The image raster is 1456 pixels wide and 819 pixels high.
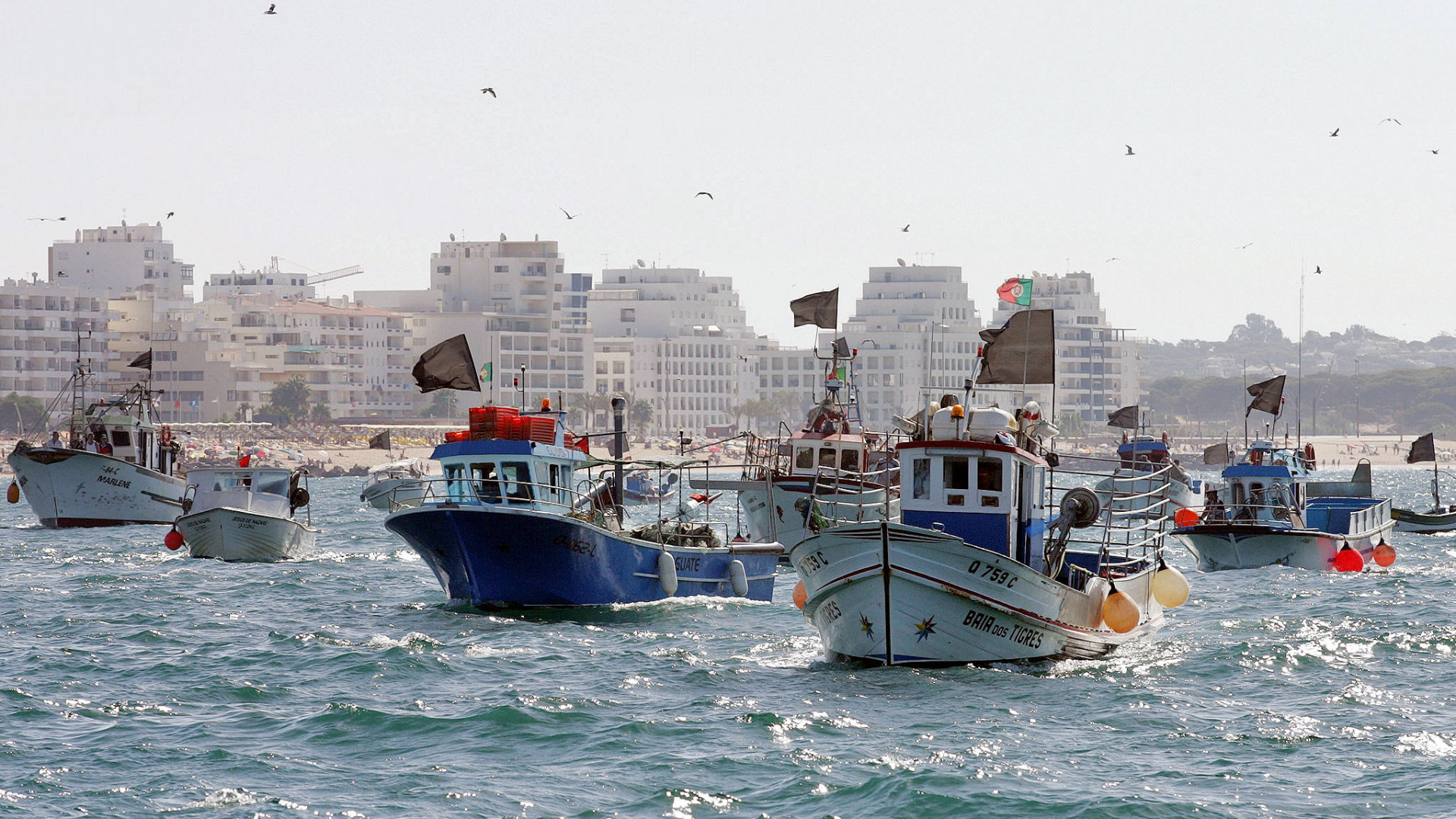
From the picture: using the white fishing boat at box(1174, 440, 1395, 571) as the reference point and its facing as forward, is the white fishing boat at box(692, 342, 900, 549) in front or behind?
in front

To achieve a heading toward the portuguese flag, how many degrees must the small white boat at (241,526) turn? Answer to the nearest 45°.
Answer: approximately 45° to its left

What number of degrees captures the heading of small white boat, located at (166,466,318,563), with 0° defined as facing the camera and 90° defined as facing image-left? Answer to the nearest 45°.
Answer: approximately 0°

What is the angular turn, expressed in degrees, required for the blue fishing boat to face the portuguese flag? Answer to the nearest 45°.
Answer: approximately 135° to its left

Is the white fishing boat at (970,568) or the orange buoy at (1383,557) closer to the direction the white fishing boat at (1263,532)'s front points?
the white fishing boat

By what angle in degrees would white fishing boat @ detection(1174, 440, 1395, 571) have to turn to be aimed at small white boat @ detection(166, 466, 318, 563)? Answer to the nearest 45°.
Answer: approximately 45° to its right

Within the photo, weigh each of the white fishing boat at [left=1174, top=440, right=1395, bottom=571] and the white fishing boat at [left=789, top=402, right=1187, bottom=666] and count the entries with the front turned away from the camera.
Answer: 0

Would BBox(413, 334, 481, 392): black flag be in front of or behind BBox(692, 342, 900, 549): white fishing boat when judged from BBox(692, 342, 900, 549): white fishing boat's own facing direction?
in front

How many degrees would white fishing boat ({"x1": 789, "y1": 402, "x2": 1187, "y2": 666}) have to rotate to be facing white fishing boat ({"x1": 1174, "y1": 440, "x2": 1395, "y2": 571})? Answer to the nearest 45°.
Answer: approximately 135° to its right

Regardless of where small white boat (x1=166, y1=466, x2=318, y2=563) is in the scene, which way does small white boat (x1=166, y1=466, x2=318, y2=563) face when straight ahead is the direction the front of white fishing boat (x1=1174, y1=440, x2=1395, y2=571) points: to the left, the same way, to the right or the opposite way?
to the left

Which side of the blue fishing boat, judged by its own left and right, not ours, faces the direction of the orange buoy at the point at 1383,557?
back

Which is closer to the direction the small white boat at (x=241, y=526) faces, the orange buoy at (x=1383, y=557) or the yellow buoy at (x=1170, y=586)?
the yellow buoy

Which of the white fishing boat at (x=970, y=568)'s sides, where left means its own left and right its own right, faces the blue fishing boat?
right

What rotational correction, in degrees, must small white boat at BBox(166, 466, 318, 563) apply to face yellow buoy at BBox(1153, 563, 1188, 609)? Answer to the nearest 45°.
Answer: approximately 45° to its left
